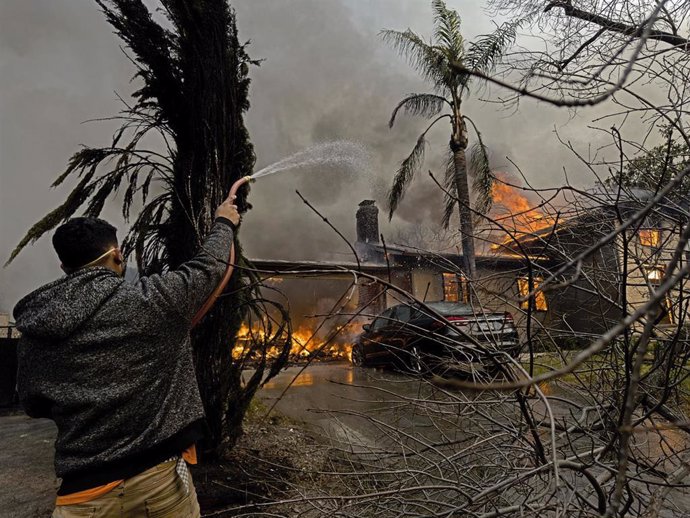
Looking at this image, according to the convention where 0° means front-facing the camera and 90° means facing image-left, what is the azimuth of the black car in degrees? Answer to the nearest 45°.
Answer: approximately 135°

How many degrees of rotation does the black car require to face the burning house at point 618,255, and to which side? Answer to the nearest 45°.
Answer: approximately 135° to its right

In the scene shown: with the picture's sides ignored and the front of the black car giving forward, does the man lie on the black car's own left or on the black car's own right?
on the black car's own left

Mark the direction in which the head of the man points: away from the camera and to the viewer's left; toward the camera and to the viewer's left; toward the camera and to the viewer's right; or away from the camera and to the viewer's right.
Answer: away from the camera and to the viewer's right

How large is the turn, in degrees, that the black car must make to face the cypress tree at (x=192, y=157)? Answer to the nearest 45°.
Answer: approximately 45° to its left
